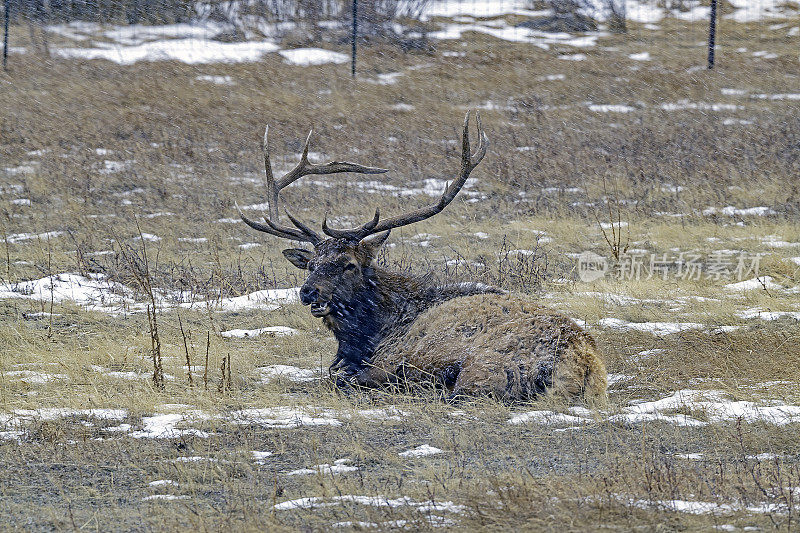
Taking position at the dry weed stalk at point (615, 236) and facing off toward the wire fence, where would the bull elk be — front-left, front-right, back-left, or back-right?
back-left

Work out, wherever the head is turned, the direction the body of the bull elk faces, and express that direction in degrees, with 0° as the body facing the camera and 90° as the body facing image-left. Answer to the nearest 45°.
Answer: approximately 90°

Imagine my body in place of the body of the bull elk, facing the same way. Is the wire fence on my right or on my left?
on my right

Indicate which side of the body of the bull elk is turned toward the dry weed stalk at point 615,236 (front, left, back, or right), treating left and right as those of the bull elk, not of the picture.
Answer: right
